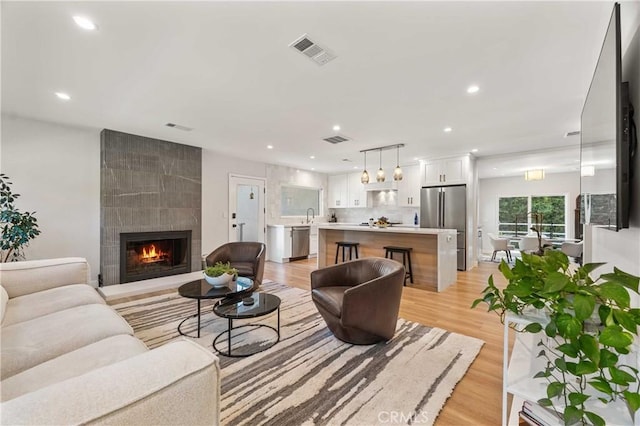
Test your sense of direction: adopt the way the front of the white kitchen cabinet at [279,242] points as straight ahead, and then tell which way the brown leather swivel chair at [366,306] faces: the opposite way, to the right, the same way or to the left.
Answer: to the right

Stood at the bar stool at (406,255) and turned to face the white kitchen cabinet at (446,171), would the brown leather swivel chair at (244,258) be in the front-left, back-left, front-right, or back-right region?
back-left

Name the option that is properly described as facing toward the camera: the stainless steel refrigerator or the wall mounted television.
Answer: the stainless steel refrigerator

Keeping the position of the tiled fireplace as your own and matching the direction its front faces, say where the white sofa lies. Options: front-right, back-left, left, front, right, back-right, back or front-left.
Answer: front-right

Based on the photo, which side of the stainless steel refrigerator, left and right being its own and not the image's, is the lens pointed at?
front

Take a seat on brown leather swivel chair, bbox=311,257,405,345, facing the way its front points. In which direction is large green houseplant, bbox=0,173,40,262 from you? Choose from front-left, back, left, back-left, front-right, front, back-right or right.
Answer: front-right

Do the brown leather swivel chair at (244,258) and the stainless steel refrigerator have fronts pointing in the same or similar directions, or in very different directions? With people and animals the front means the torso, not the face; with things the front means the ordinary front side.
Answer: same or similar directions

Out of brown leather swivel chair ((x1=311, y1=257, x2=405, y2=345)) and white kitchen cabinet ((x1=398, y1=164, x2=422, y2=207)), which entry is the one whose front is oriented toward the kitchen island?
the white kitchen cabinet

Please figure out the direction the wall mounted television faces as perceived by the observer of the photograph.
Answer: facing to the left of the viewer

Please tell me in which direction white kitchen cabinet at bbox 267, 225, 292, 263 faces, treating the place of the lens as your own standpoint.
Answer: facing the viewer and to the right of the viewer

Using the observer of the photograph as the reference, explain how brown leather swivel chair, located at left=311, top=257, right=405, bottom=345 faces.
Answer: facing the viewer and to the left of the viewer

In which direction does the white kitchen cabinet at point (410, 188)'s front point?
toward the camera

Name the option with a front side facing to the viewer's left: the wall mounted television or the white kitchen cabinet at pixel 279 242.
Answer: the wall mounted television
